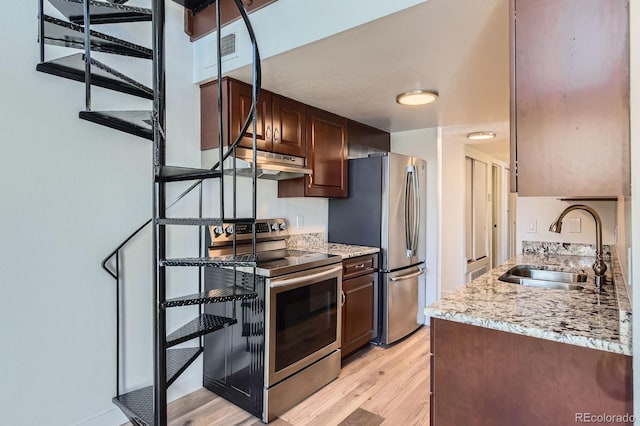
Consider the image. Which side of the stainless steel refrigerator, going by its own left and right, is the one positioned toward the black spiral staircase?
right

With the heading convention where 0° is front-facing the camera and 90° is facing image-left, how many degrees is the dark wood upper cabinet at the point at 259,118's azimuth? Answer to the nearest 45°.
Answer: approximately 315°

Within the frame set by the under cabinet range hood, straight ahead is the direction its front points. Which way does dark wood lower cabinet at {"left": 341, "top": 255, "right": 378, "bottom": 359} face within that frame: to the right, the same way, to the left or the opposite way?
the same way

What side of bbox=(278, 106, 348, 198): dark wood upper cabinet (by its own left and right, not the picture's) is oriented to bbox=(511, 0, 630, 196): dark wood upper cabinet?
front

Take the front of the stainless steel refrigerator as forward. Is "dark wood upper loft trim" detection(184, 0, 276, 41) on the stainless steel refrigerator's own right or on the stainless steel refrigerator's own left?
on the stainless steel refrigerator's own right

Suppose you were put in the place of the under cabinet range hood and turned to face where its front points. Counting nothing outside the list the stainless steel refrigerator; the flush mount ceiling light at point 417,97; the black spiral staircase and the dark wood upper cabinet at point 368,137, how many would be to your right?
1

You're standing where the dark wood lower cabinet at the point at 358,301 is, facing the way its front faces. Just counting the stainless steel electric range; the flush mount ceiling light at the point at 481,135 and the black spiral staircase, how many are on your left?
1

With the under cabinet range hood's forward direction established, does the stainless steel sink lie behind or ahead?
ahead

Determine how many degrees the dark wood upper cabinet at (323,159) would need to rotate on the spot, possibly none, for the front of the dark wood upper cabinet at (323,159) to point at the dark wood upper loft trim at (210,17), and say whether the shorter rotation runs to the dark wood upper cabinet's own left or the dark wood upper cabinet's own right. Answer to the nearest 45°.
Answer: approximately 90° to the dark wood upper cabinet's own right

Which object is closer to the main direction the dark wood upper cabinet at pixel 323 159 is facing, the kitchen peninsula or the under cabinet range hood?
the kitchen peninsula

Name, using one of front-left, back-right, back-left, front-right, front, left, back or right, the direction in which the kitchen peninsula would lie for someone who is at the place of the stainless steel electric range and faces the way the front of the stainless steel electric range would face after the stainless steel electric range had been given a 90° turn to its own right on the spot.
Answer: left

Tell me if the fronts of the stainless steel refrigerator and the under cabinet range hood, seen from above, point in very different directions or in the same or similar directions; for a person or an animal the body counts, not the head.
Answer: same or similar directions

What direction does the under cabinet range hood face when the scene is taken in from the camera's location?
facing the viewer and to the right of the viewer

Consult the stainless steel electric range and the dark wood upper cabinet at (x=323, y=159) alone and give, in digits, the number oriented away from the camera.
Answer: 0

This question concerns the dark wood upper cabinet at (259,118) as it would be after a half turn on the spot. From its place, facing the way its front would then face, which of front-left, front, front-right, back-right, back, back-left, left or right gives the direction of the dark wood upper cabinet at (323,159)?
right

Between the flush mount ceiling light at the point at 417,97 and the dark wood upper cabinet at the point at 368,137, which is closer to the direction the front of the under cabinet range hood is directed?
the flush mount ceiling light

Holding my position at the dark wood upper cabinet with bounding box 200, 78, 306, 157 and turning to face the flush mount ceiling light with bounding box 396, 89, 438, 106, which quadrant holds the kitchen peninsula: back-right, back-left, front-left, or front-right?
front-right

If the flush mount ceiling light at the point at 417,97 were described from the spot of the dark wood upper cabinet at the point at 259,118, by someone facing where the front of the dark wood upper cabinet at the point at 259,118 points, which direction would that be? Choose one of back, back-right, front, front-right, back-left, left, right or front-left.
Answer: front-left

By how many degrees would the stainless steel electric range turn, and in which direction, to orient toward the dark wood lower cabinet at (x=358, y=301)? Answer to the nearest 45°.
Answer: approximately 90° to its left

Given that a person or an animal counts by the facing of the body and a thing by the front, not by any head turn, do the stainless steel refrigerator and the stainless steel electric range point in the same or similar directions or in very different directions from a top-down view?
same or similar directions
